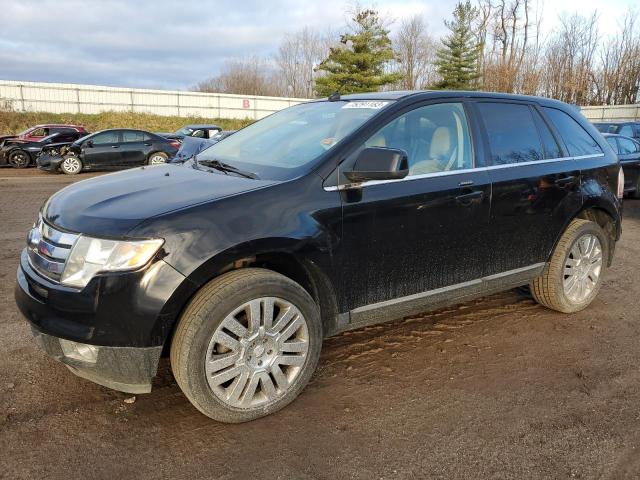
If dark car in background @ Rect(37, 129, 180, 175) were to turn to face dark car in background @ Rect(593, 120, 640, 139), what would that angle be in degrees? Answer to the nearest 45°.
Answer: approximately 135° to its left

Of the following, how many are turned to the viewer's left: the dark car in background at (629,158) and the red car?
2

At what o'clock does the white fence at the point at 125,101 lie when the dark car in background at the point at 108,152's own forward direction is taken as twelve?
The white fence is roughly at 3 o'clock from the dark car in background.

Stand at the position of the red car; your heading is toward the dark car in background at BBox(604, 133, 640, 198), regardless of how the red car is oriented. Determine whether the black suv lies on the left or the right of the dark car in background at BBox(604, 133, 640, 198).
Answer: right

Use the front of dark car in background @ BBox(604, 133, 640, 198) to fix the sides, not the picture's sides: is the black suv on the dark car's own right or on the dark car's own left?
on the dark car's own left

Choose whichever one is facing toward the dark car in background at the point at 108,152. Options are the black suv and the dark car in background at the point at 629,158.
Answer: the dark car in background at the point at 629,158

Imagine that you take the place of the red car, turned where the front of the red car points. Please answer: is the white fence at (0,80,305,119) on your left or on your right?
on your right

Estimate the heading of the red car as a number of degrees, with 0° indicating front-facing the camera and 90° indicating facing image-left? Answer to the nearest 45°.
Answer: approximately 90°

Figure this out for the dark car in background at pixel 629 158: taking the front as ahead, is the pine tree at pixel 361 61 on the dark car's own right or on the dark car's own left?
on the dark car's own right

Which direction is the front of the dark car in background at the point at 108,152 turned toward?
to the viewer's left
